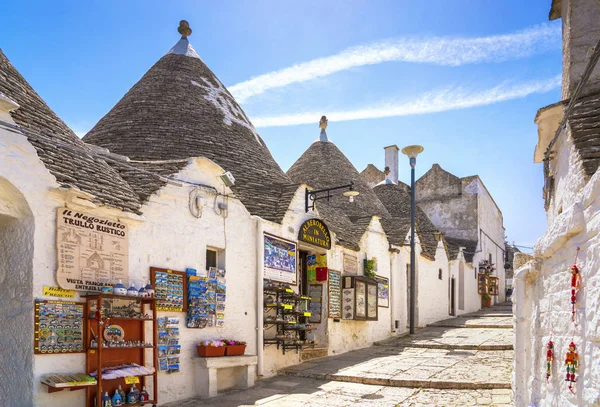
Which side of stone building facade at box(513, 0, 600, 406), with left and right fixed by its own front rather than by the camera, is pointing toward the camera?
left

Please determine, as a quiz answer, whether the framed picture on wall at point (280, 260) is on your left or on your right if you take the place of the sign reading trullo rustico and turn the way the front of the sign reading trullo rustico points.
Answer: on your left

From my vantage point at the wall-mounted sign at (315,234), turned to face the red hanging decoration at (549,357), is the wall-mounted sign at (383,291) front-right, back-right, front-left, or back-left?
back-left

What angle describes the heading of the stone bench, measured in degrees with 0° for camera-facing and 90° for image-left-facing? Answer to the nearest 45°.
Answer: approximately 315°

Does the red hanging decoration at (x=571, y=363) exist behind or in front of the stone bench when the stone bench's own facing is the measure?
in front

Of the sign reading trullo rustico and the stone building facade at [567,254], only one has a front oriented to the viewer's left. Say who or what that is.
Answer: the stone building facade

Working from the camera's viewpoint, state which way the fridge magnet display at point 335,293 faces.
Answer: facing the viewer and to the right of the viewer
